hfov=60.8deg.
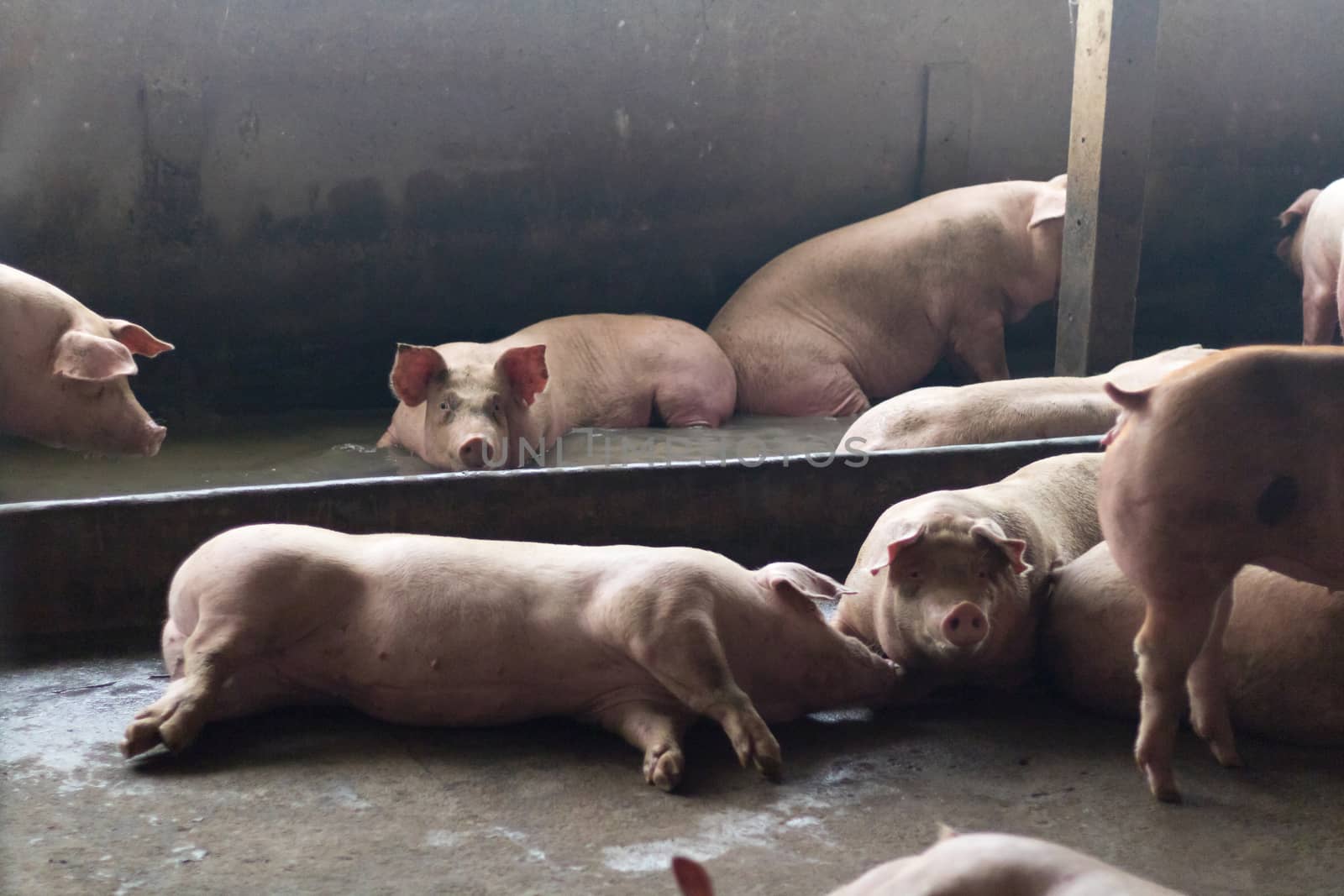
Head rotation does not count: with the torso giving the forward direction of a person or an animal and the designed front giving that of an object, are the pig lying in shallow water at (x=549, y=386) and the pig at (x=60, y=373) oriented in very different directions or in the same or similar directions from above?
very different directions

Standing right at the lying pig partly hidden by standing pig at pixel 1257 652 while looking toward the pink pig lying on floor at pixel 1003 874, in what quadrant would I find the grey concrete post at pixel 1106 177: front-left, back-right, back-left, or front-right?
back-right

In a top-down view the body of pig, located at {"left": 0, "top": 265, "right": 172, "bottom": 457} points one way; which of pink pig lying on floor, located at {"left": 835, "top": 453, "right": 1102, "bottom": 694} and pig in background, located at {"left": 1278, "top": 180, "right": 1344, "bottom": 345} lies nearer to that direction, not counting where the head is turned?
the pig in background

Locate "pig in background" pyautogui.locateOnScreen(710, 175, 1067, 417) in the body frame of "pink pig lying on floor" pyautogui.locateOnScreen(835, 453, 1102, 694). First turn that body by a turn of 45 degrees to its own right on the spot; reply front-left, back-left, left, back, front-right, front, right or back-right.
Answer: right

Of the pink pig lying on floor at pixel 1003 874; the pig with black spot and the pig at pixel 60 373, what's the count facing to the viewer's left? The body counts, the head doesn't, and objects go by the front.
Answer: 1

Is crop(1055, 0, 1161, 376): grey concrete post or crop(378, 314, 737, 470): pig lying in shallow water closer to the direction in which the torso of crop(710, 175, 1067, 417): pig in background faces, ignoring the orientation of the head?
the grey concrete post

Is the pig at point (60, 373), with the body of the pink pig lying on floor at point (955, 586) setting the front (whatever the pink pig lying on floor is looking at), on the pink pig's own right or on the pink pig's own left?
on the pink pig's own right

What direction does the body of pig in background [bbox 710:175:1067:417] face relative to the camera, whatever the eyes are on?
to the viewer's right

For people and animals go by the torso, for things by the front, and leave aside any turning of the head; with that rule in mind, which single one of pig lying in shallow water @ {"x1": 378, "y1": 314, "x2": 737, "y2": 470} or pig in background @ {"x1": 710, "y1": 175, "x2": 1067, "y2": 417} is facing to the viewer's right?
the pig in background

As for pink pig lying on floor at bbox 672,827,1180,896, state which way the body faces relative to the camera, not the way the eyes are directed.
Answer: to the viewer's left

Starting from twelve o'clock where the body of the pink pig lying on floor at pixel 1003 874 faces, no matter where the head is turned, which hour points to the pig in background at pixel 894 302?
The pig in background is roughly at 3 o'clock from the pink pig lying on floor.

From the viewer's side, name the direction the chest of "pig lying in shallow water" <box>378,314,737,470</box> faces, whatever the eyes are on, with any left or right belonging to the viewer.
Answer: facing the viewer and to the left of the viewer
